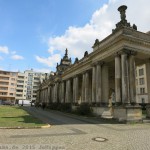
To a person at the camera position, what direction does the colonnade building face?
facing the viewer and to the left of the viewer
